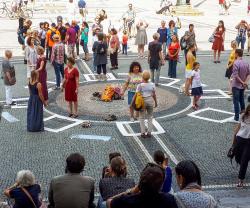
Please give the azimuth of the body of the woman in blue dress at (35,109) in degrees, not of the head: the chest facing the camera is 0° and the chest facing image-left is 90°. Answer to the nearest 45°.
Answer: approximately 225°

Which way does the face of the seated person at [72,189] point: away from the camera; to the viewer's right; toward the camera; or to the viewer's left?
away from the camera

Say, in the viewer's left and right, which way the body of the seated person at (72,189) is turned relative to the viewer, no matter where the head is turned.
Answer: facing away from the viewer

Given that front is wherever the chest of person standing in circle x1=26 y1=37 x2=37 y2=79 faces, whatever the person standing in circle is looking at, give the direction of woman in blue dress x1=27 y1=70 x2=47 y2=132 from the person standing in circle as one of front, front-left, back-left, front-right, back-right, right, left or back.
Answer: front-right

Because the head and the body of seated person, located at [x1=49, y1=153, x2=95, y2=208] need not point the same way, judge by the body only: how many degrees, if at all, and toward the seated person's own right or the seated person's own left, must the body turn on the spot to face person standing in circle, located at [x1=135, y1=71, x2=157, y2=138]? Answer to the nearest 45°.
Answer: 0° — they already face them

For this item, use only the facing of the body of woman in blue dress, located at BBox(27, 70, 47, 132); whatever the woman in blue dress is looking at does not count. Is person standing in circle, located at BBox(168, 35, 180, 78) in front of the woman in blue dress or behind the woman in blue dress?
in front

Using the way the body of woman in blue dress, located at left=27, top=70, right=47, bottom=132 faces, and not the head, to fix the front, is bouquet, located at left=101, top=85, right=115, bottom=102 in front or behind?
in front

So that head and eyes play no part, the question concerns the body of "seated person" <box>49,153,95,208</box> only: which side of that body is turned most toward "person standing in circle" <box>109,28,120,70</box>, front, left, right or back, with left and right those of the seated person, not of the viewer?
front

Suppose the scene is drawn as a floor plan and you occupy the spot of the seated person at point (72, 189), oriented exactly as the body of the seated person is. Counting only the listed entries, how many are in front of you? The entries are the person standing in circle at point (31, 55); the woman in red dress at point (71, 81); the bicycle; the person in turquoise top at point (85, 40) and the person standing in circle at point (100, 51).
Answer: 5
